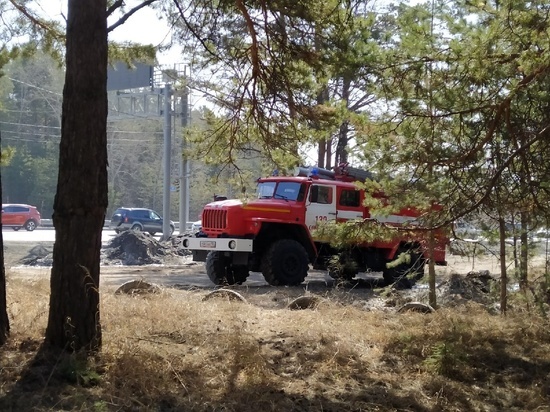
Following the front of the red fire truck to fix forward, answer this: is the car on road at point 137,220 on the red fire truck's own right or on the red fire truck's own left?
on the red fire truck's own right

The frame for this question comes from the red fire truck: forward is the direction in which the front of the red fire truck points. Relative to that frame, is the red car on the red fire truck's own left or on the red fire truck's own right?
on the red fire truck's own right

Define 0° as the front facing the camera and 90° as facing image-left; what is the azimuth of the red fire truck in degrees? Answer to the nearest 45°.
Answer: approximately 45°

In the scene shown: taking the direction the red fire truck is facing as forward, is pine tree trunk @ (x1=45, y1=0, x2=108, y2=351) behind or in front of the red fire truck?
in front

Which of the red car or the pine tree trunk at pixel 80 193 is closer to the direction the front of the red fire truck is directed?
the pine tree trunk

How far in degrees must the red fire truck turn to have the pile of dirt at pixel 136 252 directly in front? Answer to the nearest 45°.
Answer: approximately 90° to its right

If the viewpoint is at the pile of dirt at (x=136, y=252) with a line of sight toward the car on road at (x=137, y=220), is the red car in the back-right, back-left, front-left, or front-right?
front-left

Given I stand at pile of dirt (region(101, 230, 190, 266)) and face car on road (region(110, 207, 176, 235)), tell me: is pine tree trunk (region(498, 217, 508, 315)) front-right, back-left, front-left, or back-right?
back-right

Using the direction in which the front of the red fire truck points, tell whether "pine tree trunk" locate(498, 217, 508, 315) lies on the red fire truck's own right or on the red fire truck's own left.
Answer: on the red fire truck's own left
